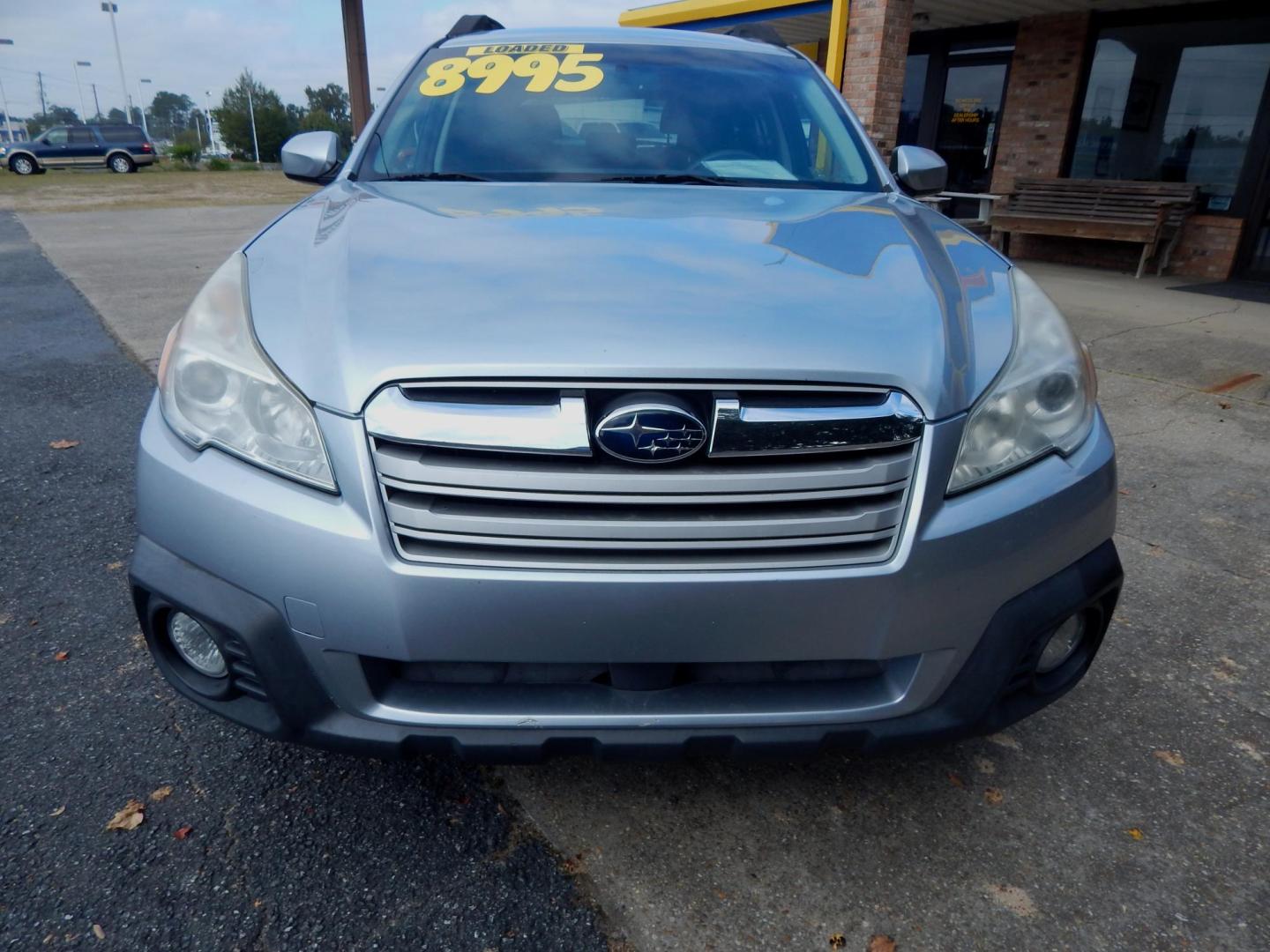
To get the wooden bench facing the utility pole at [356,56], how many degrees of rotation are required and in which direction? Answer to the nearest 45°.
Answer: approximately 45° to its right

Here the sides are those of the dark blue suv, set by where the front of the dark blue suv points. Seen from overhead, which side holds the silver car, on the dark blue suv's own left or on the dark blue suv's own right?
on the dark blue suv's own left

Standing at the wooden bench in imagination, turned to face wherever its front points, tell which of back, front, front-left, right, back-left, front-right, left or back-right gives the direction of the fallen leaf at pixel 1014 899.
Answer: front-left

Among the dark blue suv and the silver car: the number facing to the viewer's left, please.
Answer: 1

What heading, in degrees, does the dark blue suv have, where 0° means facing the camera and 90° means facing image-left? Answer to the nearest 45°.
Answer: approximately 90°

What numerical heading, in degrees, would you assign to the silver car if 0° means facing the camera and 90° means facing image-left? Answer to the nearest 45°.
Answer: approximately 0°

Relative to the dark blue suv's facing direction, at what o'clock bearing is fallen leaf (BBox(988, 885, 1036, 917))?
The fallen leaf is roughly at 9 o'clock from the dark blue suv.

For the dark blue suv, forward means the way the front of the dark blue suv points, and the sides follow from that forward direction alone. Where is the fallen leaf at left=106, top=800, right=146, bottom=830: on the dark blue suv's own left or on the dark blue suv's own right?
on the dark blue suv's own left
